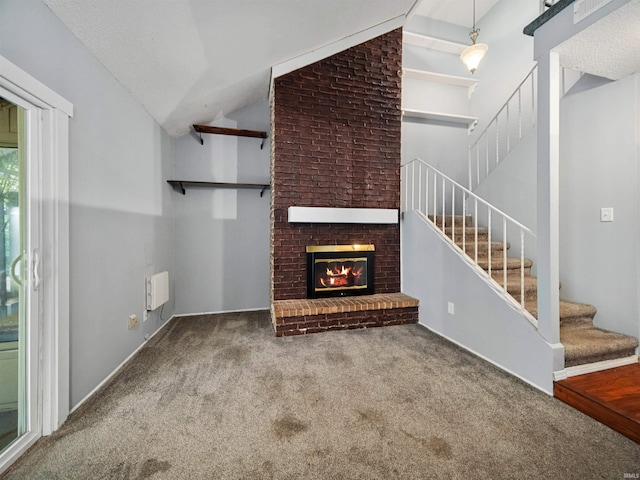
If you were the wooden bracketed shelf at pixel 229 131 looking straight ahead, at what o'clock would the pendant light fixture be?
The pendant light fixture is roughly at 10 o'clock from the wooden bracketed shelf.

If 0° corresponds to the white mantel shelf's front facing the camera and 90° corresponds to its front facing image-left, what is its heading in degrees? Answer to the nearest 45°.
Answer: approximately 0°

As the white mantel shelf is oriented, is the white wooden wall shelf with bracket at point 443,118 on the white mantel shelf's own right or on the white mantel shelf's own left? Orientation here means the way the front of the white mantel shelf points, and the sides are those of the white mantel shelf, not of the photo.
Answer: on the white mantel shelf's own left

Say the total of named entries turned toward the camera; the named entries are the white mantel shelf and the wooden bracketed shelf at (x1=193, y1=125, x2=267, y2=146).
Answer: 2

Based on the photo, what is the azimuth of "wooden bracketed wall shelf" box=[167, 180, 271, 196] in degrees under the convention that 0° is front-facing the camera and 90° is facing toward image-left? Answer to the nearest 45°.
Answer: approximately 0°

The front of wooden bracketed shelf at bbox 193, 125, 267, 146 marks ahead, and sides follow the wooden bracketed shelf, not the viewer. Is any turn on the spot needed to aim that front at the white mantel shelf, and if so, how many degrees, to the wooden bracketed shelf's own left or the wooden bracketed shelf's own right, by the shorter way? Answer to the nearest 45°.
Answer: approximately 45° to the wooden bracketed shelf's own left

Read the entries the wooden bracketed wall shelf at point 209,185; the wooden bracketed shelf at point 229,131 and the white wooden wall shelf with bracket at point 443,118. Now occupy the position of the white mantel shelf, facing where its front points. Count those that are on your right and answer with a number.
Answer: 2

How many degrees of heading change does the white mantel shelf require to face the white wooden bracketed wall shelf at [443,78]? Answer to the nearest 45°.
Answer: approximately 135° to its left

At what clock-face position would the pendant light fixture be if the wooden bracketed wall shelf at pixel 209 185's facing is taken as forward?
The pendant light fixture is roughly at 10 o'clock from the wooden bracketed wall shelf.
